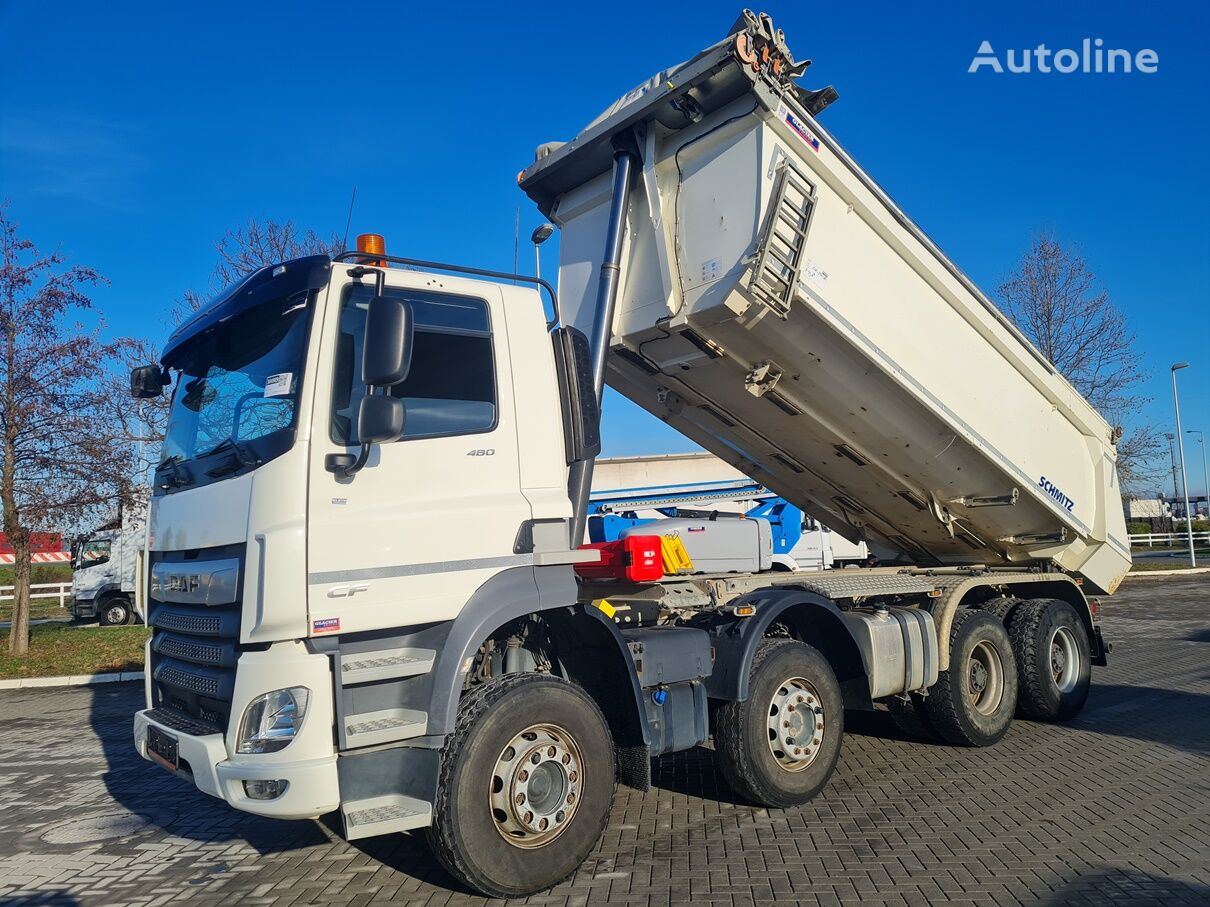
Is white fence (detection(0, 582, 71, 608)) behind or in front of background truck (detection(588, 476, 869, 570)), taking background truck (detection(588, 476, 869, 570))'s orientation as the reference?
behind

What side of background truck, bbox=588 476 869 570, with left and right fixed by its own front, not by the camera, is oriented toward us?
right

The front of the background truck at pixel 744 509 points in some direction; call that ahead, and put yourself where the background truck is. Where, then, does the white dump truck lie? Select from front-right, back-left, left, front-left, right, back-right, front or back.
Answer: right

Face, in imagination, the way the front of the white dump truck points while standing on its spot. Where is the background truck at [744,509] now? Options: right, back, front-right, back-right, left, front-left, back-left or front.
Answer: back-right

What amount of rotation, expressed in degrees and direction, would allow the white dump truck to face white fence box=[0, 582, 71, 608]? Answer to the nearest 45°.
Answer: approximately 90° to its right

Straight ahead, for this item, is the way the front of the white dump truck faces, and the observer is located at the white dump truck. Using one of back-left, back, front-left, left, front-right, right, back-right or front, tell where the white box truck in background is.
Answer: right

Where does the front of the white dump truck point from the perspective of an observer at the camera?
facing the viewer and to the left of the viewer

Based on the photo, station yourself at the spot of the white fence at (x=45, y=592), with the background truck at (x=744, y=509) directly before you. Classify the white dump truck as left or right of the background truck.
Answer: right

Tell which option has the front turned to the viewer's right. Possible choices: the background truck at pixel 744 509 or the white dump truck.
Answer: the background truck

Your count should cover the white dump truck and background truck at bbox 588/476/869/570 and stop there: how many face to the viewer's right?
1

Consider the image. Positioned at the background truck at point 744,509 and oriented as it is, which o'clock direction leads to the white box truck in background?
The white box truck in background is roughly at 6 o'clock from the background truck.
